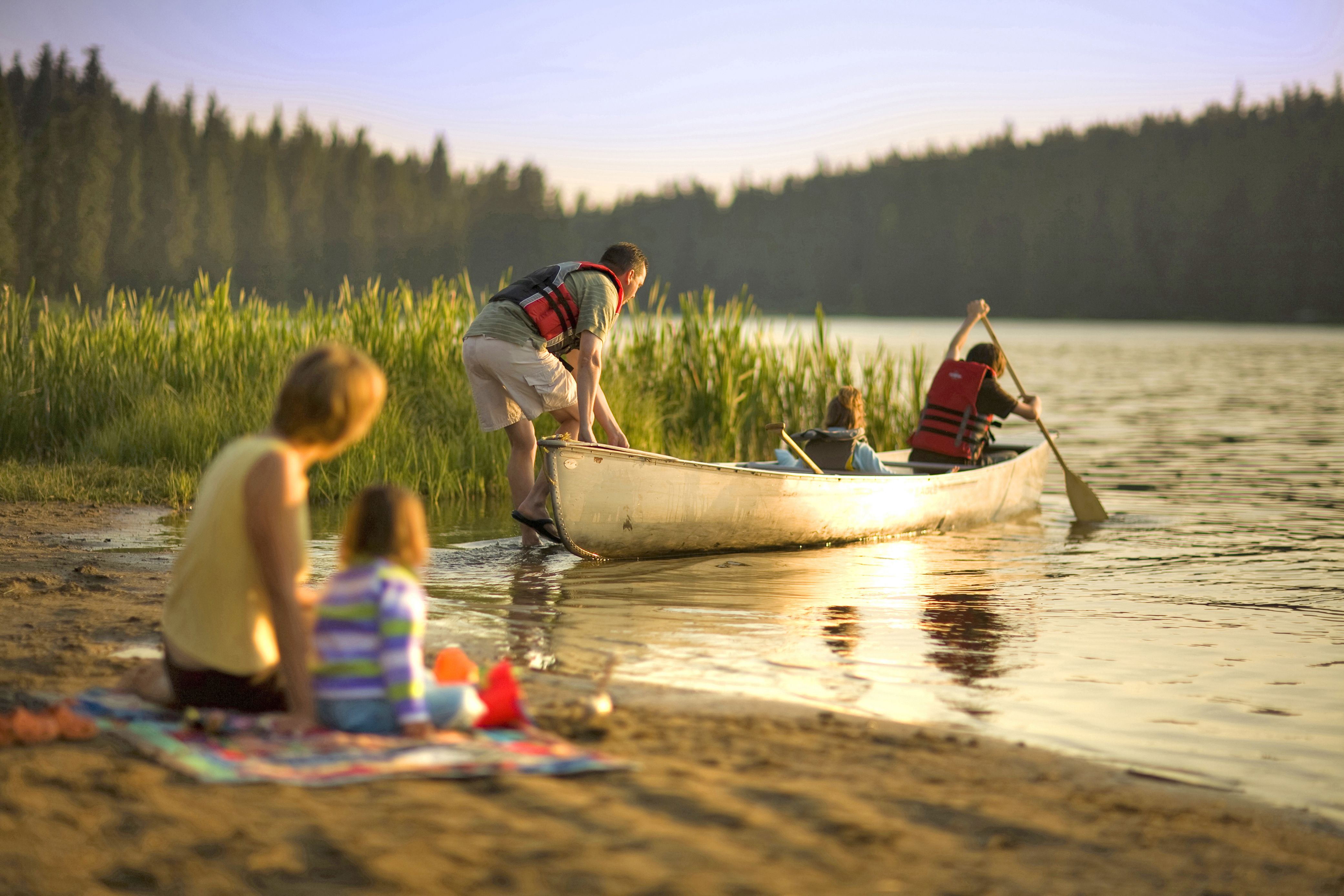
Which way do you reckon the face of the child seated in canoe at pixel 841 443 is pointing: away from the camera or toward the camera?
away from the camera

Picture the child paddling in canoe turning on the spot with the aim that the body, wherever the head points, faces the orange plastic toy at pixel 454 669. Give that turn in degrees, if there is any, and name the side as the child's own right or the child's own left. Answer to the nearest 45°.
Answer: approximately 135° to the child's own right

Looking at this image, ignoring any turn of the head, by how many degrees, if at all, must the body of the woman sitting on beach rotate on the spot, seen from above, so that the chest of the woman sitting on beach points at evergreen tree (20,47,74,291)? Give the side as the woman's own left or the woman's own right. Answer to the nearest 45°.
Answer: approximately 45° to the woman's own left

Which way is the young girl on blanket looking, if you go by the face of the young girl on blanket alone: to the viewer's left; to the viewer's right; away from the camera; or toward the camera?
away from the camera

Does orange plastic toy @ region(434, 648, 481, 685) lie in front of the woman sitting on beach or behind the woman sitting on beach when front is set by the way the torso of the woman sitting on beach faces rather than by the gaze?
in front

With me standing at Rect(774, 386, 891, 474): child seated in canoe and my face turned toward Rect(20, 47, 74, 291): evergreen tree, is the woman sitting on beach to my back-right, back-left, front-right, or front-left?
back-left

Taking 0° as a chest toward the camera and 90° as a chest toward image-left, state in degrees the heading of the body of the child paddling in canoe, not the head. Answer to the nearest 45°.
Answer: approximately 225°

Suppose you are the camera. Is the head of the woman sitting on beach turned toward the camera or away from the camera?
away from the camera

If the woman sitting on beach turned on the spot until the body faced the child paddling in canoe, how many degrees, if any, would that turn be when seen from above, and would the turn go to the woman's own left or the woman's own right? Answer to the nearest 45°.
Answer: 0° — they already face them

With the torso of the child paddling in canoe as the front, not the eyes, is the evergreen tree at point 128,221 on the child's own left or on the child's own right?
on the child's own left
